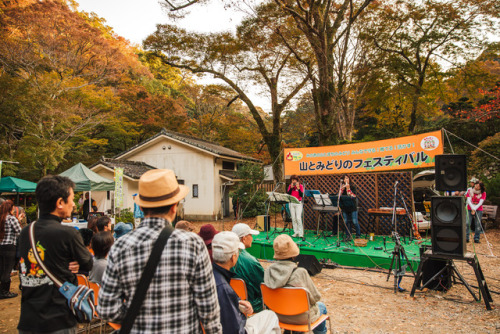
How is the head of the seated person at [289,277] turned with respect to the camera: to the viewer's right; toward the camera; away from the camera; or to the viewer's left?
away from the camera

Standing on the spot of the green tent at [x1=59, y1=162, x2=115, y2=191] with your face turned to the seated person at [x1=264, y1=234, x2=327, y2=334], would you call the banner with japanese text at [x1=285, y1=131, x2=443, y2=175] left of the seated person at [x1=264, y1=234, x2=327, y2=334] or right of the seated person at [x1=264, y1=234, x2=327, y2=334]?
left

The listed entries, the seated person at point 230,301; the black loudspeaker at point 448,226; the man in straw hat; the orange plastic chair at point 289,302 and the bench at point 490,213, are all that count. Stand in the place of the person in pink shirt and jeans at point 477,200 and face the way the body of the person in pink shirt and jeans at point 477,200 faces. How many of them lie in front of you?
4

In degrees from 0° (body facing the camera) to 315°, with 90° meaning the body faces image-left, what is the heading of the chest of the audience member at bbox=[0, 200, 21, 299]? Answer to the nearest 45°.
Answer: approximately 270°
